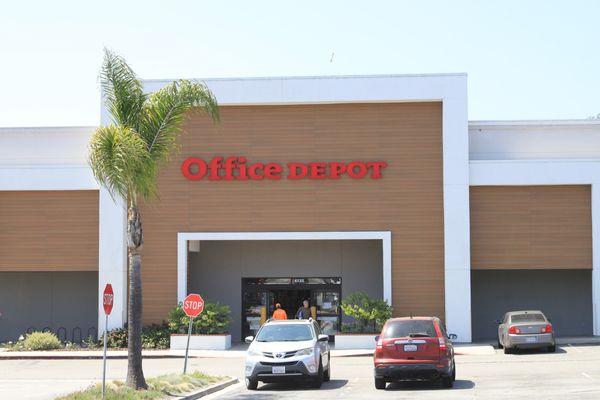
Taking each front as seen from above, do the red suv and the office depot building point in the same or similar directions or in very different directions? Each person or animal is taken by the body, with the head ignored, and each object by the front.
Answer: very different directions

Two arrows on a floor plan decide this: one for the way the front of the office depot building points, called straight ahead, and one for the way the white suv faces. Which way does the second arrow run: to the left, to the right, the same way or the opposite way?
the same way

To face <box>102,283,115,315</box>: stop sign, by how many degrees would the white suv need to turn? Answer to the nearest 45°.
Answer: approximately 45° to its right

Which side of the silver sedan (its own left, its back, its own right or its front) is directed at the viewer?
back

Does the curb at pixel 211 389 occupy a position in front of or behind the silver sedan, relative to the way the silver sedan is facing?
behind

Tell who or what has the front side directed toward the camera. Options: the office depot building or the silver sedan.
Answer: the office depot building

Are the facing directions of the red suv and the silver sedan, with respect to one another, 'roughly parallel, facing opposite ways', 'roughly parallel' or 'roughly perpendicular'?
roughly parallel

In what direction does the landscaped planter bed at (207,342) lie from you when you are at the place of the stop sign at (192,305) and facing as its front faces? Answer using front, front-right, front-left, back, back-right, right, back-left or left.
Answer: back

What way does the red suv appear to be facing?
away from the camera

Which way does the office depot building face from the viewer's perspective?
toward the camera

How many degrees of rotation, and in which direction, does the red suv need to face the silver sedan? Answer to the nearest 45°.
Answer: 0° — it already faces it

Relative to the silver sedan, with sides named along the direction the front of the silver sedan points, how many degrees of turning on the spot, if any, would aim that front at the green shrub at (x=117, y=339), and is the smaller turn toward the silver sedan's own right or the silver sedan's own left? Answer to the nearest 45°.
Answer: approximately 90° to the silver sedan's own left

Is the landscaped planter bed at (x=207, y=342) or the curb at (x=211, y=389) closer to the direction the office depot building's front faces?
the curb

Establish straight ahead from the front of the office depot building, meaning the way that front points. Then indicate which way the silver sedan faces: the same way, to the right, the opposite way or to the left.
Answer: the opposite way

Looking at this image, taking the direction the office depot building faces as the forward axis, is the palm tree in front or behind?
in front

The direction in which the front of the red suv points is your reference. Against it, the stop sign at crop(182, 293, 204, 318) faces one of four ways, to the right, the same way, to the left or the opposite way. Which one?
the opposite way

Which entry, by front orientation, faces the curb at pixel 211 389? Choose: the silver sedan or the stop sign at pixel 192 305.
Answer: the stop sign

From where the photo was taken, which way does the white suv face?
toward the camera
